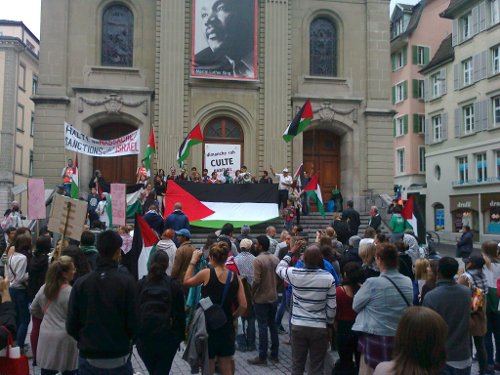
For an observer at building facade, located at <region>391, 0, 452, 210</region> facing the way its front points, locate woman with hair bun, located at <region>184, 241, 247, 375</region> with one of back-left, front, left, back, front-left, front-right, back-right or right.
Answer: front-left

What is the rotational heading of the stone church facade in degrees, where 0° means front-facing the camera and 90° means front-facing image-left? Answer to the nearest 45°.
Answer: approximately 0°

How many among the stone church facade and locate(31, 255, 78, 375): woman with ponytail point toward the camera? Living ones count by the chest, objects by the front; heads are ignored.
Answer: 1

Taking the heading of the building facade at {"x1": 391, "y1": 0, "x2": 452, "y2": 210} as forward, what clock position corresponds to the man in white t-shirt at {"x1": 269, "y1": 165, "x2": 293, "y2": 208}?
The man in white t-shirt is roughly at 11 o'clock from the building facade.

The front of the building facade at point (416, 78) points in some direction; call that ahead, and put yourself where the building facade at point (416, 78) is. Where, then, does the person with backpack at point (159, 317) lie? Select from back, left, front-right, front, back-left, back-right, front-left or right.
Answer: front-left

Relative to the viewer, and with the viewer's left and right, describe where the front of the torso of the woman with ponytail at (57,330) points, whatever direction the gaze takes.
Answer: facing away from the viewer and to the right of the viewer

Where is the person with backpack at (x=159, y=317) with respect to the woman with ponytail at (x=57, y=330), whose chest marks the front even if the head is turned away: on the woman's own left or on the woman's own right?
on the woman's own right

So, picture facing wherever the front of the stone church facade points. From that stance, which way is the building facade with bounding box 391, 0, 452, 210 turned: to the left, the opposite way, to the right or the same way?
to the right

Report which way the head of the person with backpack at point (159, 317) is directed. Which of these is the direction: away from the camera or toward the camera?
away from the camera

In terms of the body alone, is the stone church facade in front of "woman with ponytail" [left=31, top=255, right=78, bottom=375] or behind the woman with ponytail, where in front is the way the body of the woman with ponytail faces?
in front

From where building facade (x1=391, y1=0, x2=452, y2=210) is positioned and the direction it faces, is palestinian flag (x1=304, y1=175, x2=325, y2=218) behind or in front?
in front
